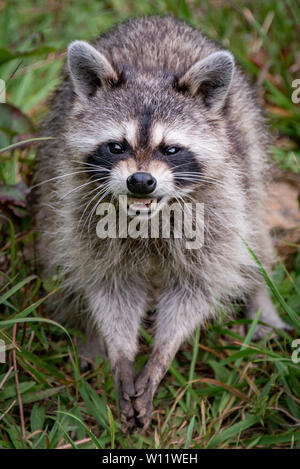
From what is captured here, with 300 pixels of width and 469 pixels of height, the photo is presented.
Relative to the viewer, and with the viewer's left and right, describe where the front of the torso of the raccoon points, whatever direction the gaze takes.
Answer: facing the viewer
